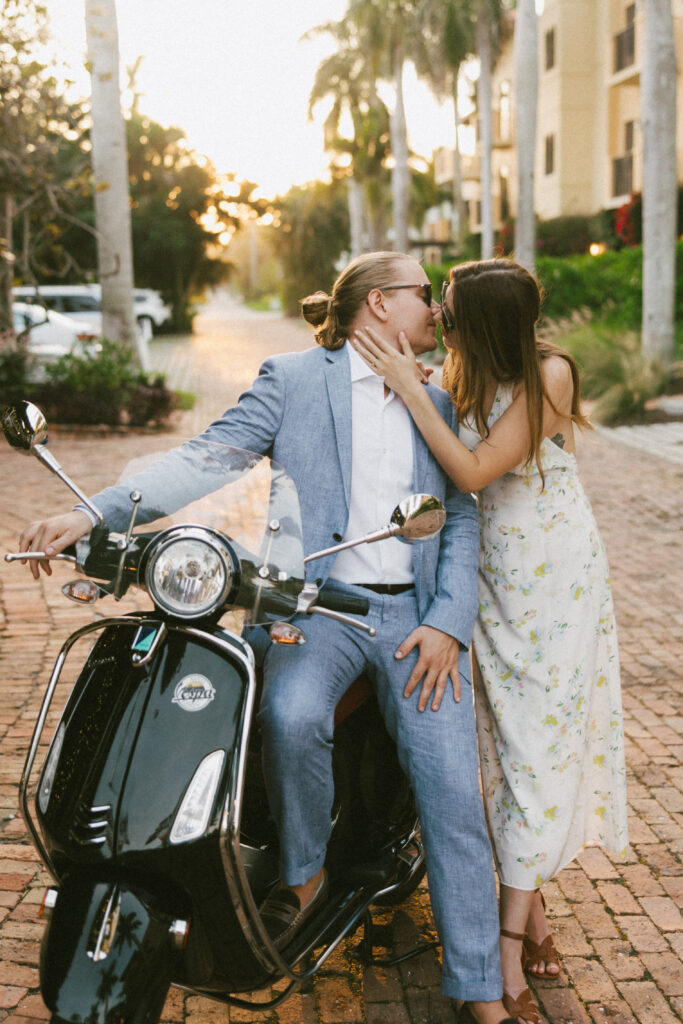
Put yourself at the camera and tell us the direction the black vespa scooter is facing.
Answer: facing the viewer and to the left of the viewer

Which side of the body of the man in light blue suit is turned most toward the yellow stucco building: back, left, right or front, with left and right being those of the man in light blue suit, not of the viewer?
back

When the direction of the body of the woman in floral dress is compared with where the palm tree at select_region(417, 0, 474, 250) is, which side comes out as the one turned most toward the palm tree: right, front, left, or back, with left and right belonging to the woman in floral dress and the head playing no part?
right

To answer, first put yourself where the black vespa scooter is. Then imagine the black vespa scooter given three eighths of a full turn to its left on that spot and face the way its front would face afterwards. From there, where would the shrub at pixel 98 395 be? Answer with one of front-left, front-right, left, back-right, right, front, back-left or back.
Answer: left

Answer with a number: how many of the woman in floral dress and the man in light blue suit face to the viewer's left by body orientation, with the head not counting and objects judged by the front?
1

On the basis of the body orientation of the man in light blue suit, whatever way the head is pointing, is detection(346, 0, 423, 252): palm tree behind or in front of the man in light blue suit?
behind

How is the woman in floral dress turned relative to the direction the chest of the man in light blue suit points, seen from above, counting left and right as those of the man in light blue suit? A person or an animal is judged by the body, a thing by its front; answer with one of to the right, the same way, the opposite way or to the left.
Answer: to the right

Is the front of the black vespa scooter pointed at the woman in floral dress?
no

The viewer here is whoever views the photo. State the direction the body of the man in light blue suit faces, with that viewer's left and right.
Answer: facing the viewer

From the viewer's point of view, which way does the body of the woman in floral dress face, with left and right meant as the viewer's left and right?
facing to the left of the viewer

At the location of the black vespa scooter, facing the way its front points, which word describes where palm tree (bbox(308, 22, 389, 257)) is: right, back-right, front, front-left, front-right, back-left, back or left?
back-right

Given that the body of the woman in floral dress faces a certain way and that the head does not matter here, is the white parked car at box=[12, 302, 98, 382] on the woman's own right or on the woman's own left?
on the woman's own right

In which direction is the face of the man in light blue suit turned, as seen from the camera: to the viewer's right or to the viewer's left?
to the viewer's right

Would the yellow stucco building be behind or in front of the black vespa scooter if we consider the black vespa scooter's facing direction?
behind

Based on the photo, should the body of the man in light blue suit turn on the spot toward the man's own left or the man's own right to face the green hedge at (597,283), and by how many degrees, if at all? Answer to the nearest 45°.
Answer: approximately 180°

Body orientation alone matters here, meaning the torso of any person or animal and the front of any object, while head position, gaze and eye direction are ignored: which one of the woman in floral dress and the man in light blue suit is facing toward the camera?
the man in light blue suit

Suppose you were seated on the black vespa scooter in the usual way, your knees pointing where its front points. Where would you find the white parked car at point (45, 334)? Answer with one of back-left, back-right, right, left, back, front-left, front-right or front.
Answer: back-right

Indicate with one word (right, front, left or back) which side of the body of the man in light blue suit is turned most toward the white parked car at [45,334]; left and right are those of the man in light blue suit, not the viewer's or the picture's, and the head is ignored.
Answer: back

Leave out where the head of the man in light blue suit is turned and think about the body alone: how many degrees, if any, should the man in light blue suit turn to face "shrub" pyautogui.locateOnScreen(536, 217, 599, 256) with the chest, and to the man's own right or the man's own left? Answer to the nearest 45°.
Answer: approximately 180°

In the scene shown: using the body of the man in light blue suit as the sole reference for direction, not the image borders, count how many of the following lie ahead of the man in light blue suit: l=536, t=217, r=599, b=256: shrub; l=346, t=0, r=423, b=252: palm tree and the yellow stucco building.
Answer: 0

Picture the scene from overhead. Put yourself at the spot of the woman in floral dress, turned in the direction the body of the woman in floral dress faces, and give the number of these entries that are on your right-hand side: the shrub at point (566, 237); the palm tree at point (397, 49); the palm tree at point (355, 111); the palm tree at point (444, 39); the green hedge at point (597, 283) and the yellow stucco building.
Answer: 6
